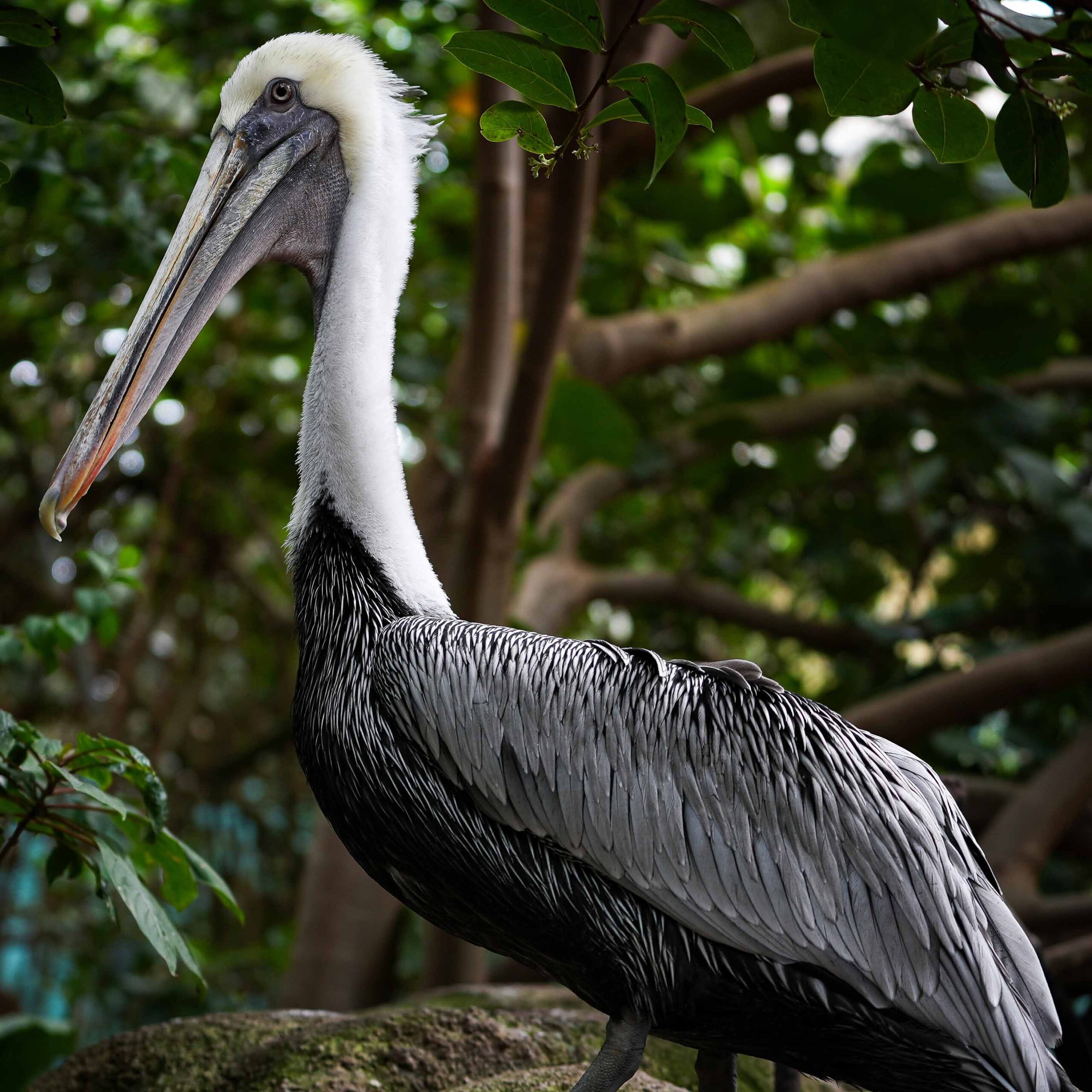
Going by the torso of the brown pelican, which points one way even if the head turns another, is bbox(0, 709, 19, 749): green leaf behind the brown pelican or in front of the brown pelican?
in front

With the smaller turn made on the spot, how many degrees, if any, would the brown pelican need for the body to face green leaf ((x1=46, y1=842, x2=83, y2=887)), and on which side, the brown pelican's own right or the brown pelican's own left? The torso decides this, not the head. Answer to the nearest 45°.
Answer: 0° — it already faces it

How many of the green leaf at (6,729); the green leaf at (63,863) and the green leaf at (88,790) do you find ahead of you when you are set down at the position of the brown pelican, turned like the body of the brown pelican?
3

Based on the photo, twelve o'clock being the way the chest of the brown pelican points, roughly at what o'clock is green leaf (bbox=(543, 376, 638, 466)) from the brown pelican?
The green leaf is roughly at 3 o'clock from the brown pelican.

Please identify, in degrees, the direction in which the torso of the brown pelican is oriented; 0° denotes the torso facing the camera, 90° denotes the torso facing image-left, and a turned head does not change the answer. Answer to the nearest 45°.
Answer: approximately 90°

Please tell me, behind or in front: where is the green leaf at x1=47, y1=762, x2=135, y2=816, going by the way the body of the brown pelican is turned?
in front
